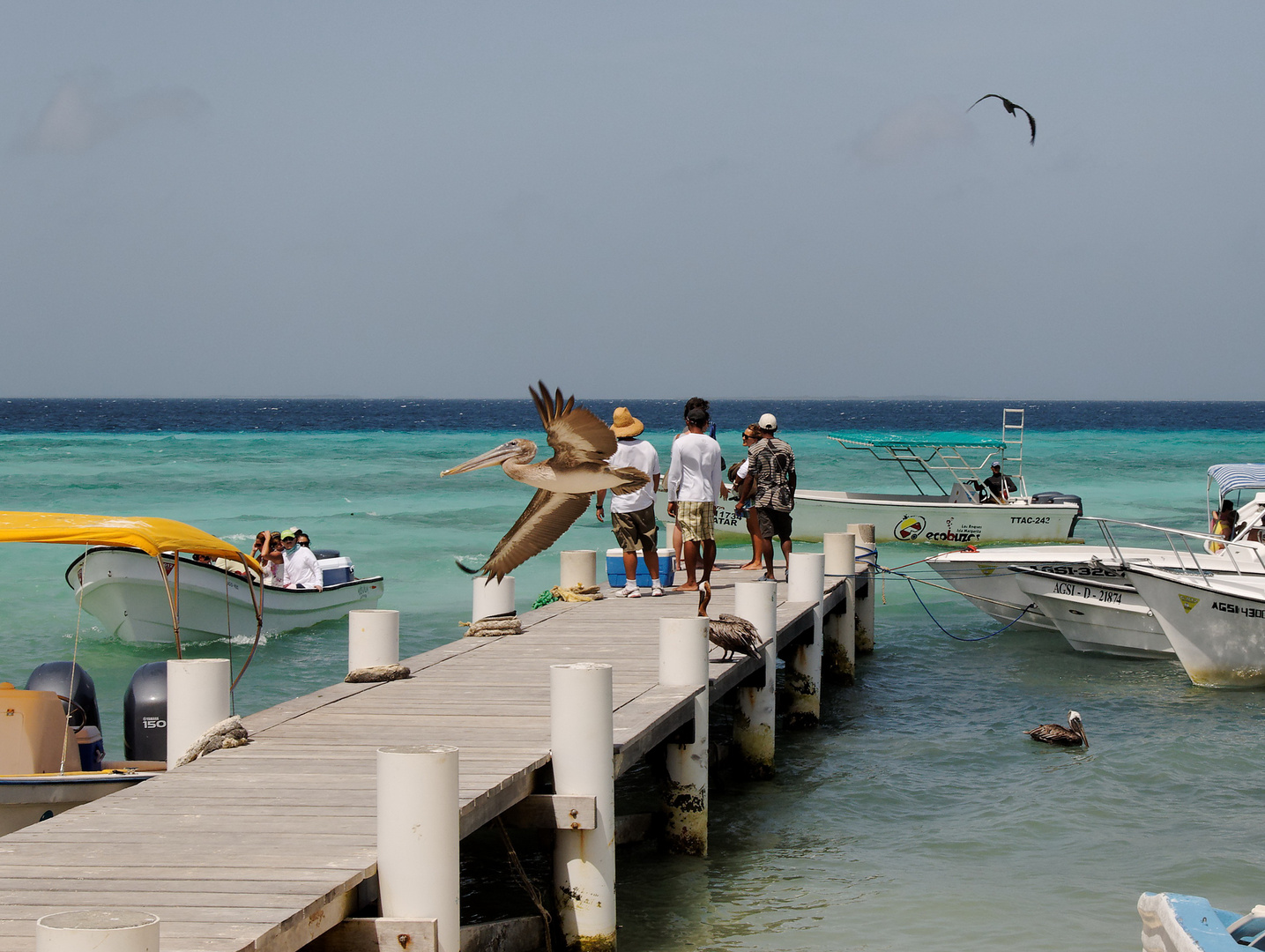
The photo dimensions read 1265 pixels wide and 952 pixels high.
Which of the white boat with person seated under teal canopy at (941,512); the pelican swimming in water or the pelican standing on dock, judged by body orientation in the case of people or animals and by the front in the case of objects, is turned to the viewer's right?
the pelican swimming in water

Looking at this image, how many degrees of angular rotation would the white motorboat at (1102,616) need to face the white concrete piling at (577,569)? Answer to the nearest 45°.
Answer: approximately 45° to its left

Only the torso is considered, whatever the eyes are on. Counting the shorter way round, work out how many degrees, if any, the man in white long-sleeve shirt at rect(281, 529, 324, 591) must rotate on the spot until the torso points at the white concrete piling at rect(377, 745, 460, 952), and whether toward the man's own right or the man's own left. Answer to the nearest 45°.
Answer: approximately 45° to the man's own left

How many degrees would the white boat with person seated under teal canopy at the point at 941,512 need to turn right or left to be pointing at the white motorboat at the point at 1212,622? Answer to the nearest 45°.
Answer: approximately 90° to its left

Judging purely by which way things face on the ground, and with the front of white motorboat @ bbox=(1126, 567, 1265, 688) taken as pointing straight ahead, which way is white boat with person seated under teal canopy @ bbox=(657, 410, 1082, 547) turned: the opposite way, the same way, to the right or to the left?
the same way

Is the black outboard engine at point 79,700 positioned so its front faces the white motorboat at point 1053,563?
no

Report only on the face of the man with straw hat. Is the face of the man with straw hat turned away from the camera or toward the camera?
away from the camera

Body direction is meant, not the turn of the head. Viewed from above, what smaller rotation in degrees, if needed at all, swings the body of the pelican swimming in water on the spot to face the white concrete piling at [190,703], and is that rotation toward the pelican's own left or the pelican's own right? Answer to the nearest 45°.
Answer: approximately 135° to the pelican's own right

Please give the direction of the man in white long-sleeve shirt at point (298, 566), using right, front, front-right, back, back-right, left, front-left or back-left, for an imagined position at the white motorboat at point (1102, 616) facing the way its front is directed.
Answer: front

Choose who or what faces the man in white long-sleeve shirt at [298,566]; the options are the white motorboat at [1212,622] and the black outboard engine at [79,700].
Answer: the white motorboat

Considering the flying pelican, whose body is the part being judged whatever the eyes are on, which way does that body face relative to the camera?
to the viewer's left

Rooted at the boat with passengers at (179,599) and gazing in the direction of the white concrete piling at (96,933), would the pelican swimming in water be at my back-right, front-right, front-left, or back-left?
front-left

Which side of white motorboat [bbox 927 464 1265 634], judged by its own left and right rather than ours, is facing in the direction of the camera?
left

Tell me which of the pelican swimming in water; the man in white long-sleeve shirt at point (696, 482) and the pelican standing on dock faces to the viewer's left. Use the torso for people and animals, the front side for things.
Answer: the pelican standing on dock

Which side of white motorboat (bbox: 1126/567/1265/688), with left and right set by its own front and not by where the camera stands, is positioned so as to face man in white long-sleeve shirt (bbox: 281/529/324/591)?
front

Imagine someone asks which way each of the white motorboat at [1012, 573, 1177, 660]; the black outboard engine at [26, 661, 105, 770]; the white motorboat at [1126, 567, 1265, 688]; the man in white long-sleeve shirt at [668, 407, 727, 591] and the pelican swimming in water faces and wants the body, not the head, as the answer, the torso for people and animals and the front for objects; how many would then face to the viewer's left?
3

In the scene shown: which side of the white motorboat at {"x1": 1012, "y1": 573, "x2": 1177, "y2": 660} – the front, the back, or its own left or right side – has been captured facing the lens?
left
